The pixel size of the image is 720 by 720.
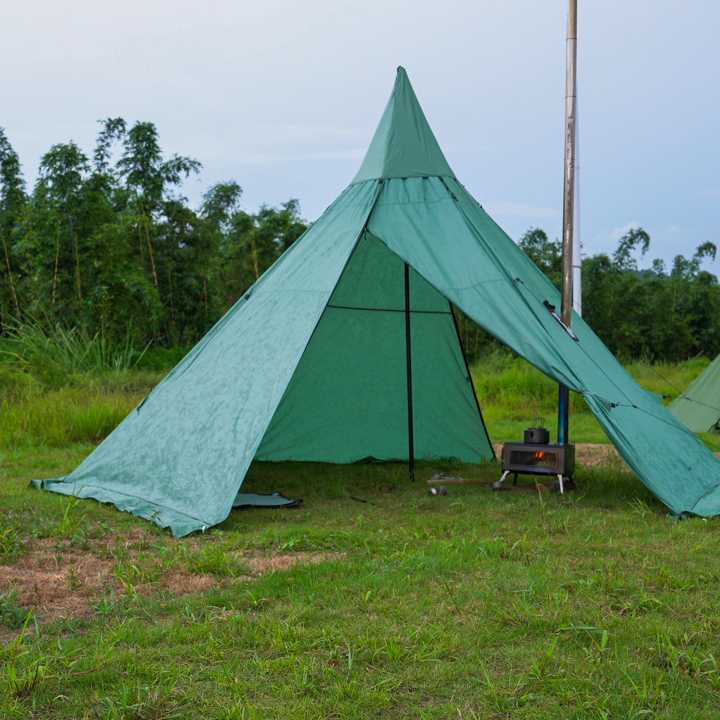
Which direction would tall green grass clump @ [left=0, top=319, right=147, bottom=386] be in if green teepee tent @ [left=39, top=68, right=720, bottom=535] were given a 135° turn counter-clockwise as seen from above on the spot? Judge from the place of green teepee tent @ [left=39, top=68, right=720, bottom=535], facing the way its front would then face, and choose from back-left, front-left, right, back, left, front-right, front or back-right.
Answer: left

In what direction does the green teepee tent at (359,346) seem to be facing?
toward the camera

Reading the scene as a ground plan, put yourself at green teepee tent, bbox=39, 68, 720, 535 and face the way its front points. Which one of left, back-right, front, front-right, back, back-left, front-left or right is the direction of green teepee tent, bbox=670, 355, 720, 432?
back-left
